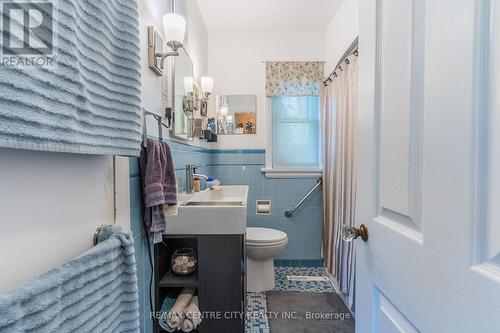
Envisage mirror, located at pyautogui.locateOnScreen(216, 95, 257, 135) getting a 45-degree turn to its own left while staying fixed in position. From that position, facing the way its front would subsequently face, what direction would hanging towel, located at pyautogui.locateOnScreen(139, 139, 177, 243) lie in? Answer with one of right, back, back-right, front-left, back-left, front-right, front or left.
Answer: front-right

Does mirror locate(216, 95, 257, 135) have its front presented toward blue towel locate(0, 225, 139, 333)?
yes

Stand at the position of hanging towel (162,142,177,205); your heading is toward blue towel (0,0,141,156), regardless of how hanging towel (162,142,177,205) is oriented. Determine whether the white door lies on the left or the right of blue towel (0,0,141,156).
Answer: left

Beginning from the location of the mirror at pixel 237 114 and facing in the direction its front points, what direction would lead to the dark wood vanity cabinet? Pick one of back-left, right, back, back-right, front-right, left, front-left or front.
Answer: front

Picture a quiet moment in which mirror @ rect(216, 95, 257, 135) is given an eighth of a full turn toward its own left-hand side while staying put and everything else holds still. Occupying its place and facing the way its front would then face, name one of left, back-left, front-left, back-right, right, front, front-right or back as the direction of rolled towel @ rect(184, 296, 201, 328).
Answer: front-right

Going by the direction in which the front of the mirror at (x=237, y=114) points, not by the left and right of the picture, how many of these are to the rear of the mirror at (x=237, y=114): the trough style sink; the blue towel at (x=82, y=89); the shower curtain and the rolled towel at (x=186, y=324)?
0

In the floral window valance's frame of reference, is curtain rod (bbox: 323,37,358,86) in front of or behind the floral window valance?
in front

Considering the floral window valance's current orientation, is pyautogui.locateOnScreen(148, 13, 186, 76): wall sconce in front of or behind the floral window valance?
in front

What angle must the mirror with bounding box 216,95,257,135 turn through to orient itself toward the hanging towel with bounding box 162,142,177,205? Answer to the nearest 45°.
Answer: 0° — it already faces it

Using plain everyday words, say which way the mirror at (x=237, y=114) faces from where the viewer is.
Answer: facing the viewer

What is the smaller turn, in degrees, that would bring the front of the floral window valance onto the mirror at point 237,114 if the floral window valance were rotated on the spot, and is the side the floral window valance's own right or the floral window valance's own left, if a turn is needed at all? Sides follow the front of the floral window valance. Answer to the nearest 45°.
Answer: approximately 90° to the floral window valance's own right

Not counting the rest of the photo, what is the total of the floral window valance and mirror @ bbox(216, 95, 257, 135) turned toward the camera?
2

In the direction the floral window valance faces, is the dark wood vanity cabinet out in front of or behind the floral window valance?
in front

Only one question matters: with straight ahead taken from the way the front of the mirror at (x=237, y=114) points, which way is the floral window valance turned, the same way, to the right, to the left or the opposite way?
the same way

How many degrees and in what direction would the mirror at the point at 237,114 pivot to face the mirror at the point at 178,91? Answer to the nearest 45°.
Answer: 0° — it already faces it
